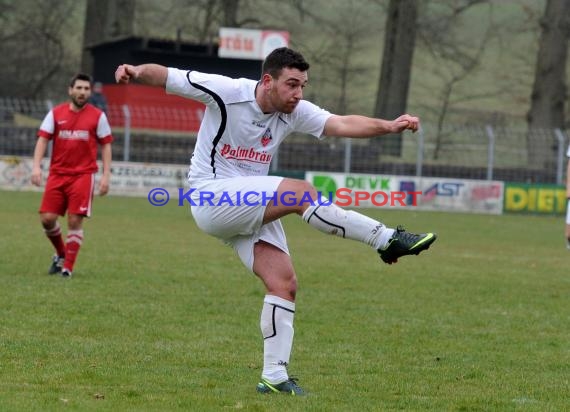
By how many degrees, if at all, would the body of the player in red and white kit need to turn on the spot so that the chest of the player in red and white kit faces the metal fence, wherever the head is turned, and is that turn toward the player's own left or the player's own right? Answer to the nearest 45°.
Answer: approximately 135° to the player's own left

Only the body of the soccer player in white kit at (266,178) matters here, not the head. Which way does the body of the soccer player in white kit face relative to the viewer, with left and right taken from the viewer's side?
facing the viewer and to the right of the viewer

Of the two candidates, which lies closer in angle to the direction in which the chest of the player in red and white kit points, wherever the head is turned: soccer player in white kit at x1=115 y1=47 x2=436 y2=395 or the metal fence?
the soccer player in white kit

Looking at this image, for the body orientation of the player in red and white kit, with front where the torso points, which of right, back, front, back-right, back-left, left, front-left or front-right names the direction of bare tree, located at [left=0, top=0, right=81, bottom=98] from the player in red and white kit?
back

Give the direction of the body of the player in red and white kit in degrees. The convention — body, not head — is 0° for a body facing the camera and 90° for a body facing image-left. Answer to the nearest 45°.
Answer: approximately 0°

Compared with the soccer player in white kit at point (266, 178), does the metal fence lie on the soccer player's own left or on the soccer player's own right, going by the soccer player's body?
on the soccer player's own left

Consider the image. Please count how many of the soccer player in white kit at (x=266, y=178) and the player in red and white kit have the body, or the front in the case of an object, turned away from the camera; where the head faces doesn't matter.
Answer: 0
